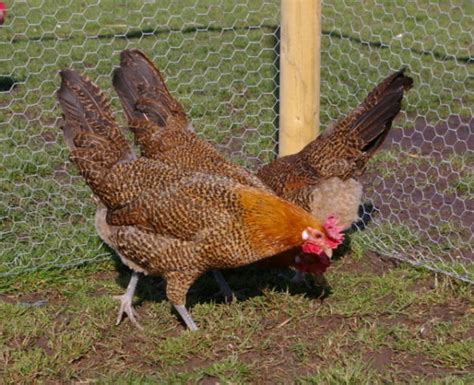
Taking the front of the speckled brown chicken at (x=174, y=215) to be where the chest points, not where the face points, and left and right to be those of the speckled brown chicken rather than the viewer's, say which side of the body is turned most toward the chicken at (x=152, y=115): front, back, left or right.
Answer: left

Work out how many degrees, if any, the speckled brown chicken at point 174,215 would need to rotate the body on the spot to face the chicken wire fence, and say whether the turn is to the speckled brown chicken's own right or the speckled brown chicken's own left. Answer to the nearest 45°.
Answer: approximately 90° to the speckled brown chicken's own left

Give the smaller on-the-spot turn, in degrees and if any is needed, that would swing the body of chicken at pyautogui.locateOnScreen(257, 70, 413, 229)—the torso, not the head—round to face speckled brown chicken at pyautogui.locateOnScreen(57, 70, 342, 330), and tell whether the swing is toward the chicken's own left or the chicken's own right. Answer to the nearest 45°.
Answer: approximately 45° to the chicken's own left

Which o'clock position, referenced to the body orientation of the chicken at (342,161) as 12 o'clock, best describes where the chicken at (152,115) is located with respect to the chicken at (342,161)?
the chicken at (152,115) is roughly at 12 o'clock from the chicken at (342,161).

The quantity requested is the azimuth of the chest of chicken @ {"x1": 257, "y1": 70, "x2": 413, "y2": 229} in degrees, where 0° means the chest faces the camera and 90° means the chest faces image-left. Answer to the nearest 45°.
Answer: approximately 90°

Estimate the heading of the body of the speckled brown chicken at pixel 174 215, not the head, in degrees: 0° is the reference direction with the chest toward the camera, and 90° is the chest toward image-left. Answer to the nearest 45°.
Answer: approximately 270°

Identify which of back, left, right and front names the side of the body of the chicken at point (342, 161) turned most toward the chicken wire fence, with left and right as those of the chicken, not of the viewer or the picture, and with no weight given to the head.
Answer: right

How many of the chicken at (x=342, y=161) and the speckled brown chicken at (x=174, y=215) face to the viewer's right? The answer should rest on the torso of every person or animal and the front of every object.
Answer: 1

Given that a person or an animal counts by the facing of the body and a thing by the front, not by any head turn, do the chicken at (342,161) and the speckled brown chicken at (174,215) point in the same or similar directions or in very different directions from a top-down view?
very different directions

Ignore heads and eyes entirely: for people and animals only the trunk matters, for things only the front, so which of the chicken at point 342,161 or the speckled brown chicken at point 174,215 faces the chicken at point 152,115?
the chicken at point 342,161
